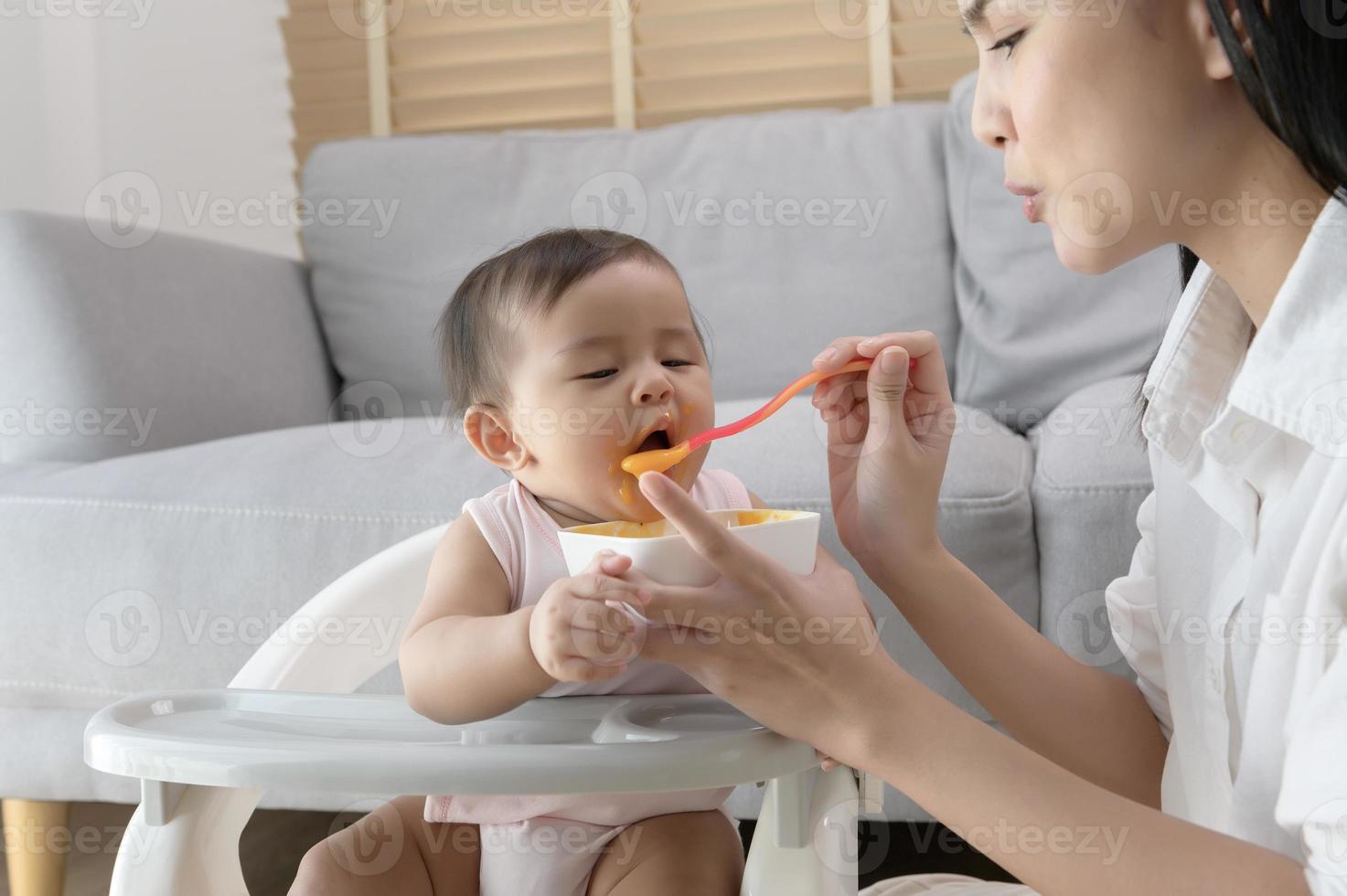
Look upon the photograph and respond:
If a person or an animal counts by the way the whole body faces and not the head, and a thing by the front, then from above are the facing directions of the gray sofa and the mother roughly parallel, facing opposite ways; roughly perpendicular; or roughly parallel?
roughly perpendicular

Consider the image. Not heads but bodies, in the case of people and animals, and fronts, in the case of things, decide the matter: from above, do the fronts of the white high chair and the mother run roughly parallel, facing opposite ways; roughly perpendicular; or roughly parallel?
roughly perpendicular

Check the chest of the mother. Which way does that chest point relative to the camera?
to the viewer's left

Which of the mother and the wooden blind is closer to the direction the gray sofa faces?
the mother

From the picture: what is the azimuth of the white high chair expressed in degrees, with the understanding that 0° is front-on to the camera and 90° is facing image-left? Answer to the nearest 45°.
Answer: approximately 0°

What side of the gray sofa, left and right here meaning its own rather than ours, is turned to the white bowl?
front

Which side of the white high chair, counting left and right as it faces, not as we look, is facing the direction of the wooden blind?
back

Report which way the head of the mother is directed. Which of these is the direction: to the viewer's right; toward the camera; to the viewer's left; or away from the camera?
to the viewer's left

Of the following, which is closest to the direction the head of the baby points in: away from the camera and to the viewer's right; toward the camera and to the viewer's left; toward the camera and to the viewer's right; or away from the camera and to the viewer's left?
toward the camera and to the viewer's right
